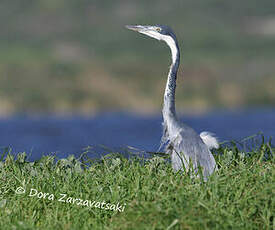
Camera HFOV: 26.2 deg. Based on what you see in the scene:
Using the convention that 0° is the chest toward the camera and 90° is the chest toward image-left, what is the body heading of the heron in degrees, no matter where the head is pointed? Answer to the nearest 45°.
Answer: approximately 90°
